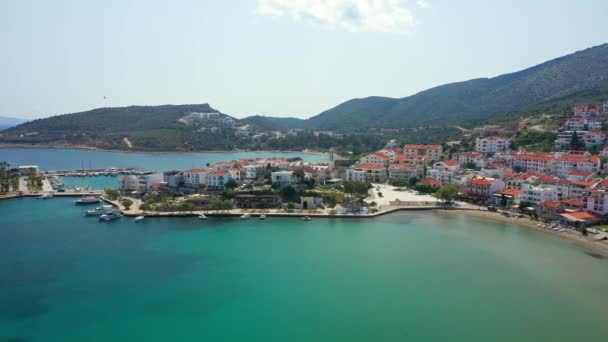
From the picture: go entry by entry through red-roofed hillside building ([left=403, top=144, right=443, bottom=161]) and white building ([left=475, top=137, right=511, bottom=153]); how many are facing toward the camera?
2

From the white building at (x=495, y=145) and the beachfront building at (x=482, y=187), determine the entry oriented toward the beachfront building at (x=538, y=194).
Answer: the white building

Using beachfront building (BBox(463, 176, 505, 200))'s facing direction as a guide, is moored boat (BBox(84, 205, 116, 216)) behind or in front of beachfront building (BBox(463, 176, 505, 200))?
in front

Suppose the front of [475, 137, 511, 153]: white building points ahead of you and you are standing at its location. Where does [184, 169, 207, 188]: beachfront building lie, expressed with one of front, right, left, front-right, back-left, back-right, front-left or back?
front-right

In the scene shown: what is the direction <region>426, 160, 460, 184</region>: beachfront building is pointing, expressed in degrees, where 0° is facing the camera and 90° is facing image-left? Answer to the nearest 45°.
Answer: approximately 45°

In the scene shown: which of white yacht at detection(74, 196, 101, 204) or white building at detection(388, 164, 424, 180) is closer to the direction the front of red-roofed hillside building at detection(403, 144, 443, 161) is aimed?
the white building

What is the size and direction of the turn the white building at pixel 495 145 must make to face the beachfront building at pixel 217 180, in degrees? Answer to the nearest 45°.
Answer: approximately 45° to its right

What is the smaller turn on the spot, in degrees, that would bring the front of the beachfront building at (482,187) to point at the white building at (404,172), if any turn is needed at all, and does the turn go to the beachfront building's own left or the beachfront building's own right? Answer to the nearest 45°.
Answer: approximately 90° to the beachfront building's own right

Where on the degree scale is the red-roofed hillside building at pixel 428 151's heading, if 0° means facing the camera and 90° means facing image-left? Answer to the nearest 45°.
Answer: approximately 0°

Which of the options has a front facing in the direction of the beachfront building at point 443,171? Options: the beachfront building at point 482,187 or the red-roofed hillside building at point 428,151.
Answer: the red-roofed hillside building at point 428,151

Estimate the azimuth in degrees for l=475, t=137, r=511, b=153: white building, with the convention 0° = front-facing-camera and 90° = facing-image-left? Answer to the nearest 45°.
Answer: approximately 0°

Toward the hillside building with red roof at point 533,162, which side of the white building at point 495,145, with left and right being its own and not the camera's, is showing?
front
